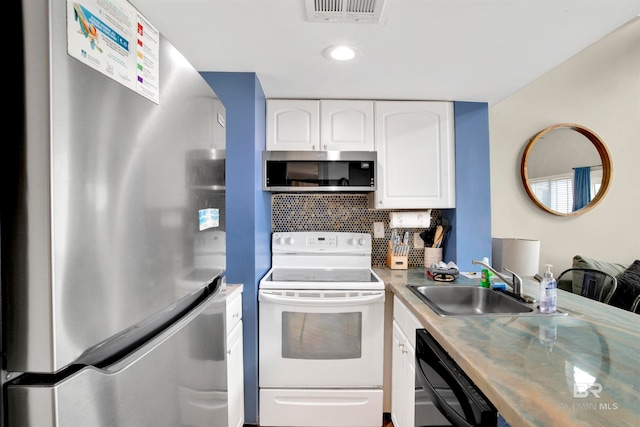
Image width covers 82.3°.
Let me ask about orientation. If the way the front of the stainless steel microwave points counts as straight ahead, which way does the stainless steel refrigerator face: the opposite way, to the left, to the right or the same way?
to the left

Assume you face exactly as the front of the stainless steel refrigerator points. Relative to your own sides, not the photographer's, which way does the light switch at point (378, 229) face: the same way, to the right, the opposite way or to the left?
to the right

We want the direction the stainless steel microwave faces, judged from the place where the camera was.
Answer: facing the viewer

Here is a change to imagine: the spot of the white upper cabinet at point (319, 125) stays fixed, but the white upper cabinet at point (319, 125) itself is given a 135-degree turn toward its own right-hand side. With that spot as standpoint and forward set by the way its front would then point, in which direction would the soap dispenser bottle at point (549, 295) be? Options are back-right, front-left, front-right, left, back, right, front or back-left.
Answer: back

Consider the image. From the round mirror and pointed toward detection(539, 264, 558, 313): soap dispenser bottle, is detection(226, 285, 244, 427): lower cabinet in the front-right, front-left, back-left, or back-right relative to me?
front-right

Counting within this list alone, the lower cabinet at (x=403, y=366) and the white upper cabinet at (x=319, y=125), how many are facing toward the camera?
1

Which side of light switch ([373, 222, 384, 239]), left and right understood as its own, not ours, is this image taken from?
front

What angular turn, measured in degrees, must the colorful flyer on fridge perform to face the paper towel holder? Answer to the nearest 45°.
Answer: approximately 90° to its left

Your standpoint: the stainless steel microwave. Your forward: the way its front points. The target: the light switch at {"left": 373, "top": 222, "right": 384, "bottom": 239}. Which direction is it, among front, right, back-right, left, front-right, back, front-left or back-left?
back-left

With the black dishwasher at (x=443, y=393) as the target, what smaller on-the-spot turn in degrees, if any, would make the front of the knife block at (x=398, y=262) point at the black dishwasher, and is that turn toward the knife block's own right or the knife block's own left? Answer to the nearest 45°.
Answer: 0° — it already faces it

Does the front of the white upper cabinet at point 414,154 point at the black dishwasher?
yes

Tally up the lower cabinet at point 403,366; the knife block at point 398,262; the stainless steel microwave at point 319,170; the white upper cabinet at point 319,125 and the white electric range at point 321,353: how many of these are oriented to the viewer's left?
1

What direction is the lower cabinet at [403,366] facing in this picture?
to the viewer's left

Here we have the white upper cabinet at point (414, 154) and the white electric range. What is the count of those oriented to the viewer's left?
0

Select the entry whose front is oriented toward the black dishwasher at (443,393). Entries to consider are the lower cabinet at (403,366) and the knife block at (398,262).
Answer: the knife block

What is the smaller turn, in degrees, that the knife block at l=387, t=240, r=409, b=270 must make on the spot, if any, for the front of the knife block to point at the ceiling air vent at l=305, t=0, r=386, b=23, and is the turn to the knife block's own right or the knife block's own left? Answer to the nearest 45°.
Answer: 0° — it already faces it

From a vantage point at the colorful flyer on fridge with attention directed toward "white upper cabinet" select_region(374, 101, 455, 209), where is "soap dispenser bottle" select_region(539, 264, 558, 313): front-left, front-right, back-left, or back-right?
front-right
